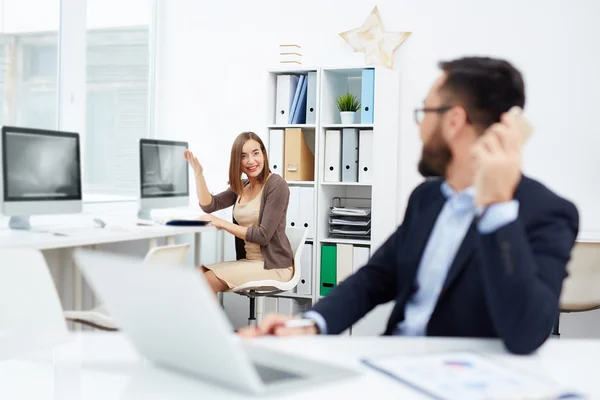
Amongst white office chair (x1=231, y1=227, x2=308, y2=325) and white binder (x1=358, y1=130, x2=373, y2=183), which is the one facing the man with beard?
the white binder

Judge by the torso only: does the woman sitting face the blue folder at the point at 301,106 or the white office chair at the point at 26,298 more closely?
the white office chair

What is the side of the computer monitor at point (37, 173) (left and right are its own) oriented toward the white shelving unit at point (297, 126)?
left

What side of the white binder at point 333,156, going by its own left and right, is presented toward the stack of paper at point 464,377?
front

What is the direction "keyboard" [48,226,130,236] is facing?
toward the camera

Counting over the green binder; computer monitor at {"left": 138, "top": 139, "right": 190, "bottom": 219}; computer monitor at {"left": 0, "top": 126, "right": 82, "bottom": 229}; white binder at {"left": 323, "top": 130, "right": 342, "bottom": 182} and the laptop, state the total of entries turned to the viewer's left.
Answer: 0

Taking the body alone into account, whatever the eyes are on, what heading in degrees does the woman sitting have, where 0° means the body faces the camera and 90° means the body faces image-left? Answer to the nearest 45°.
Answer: approximately 45°

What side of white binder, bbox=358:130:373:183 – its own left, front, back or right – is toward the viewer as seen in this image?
front
